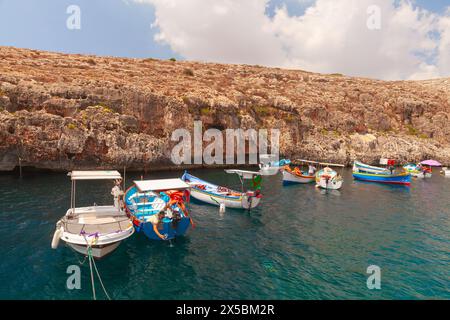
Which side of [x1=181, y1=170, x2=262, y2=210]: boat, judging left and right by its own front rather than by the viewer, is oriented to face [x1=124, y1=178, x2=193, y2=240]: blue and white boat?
left

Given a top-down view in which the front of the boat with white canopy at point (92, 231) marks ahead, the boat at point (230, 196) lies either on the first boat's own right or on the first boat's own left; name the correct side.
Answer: on the first boat's own left

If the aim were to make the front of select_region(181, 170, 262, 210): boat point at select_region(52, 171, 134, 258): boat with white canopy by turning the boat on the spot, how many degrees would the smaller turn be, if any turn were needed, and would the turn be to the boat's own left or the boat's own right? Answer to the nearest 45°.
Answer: approximately 90° to the boat's own left

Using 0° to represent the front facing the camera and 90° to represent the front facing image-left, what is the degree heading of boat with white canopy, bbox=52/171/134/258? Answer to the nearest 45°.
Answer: approximately 0°

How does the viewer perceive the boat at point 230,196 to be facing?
facing away from the viewer and to the left of the viewer
